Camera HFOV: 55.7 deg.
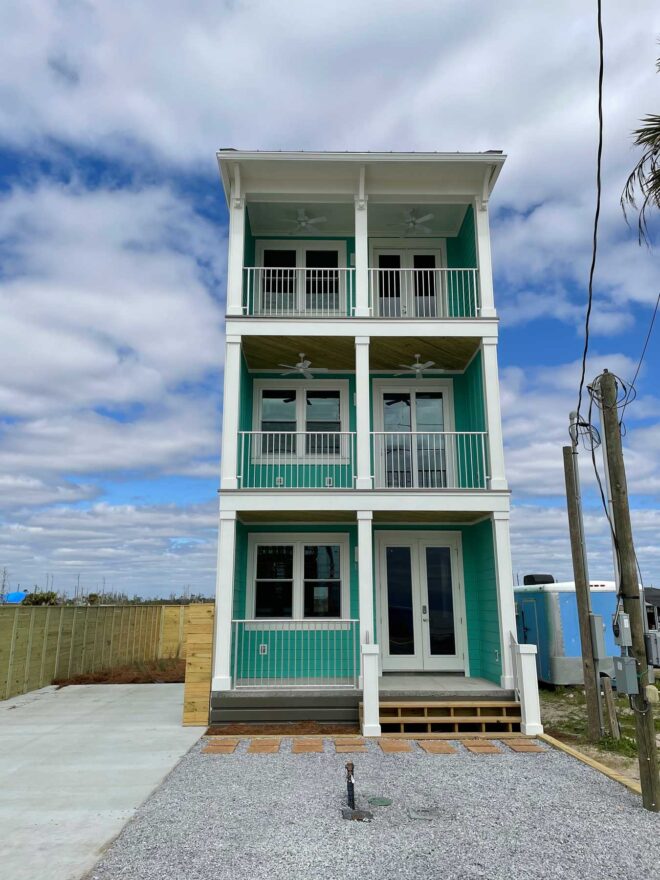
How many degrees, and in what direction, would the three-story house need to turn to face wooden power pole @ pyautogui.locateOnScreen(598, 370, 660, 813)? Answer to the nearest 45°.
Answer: approximately 45° to its left

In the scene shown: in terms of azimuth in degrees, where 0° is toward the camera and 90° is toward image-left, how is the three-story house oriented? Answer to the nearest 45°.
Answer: approximately 0°

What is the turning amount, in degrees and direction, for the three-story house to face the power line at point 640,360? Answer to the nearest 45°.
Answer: approximately 45° to its left

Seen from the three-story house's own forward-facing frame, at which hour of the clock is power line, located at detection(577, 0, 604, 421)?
The power line is roughly at 11 o'clock from the three-story house.

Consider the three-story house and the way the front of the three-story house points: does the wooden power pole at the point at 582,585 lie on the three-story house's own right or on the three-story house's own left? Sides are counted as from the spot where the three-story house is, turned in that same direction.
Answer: on the three-story house's own left

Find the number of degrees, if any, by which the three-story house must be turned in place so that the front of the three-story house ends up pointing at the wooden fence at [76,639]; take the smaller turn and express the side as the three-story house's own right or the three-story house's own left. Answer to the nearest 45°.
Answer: approximately 135° to the three-story house's own right

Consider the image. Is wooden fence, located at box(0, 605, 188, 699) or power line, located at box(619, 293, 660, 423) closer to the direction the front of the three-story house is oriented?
the power line
